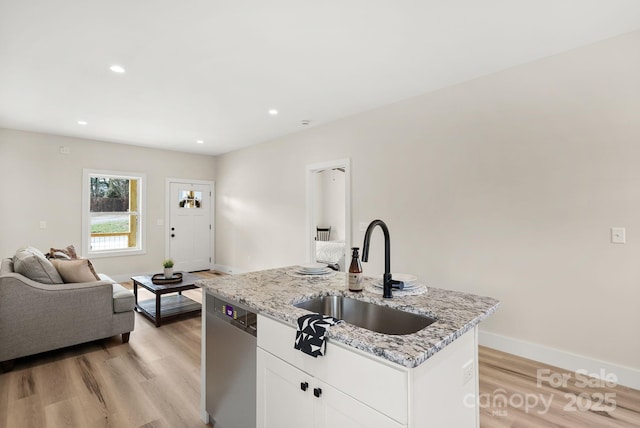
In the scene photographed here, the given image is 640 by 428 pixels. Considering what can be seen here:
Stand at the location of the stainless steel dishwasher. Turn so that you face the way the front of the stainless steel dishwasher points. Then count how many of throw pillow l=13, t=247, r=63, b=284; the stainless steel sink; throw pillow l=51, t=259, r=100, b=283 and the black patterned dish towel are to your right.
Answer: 2

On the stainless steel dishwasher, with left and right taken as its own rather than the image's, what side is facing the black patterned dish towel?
left

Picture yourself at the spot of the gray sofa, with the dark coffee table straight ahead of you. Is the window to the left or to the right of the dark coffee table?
left

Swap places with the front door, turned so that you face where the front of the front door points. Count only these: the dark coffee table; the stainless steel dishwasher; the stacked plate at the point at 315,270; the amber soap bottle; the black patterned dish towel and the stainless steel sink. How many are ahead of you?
6

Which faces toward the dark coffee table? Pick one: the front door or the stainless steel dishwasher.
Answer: the front door

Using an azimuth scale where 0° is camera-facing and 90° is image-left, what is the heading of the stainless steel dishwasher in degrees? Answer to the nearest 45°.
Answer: approximately 45°

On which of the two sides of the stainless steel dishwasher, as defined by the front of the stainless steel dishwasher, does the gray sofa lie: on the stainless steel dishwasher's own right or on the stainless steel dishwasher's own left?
on the stainless steel dishwasher's own right

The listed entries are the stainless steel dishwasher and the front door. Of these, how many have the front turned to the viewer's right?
0

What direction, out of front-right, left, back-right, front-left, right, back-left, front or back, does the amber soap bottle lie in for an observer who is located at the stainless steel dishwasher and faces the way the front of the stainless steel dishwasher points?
back-left

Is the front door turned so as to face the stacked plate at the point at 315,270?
yes

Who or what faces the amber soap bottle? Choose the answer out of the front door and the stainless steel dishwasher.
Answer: the front door

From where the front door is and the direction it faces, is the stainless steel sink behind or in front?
in front

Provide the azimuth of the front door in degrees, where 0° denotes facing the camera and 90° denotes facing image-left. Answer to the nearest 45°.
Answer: approximately 0°

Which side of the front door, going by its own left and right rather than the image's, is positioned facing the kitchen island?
front

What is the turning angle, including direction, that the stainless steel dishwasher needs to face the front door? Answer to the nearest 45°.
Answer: approximately 135° to its right

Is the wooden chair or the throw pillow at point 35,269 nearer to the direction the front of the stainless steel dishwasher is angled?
the throw pillow

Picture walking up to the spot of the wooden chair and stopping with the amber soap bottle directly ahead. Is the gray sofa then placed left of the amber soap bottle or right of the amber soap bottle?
right
